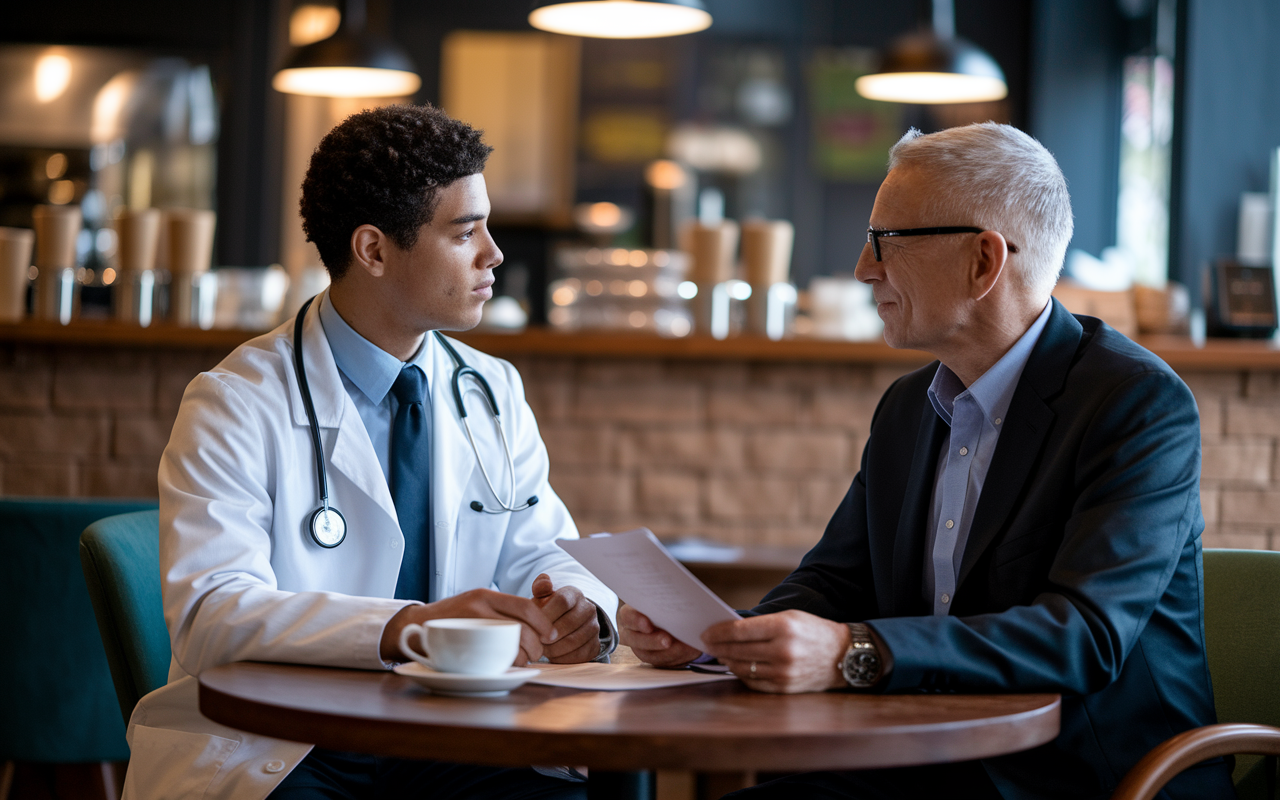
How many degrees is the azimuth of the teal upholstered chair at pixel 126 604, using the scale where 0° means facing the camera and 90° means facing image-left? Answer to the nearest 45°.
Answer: approximately 315°

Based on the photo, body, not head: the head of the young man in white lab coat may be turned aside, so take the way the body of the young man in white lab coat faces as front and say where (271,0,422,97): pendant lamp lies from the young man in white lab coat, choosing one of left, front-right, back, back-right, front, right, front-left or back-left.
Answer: back-left

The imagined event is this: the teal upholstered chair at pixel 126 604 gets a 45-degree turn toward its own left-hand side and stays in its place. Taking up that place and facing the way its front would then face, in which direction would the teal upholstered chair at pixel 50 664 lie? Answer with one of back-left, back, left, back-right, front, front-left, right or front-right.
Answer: left

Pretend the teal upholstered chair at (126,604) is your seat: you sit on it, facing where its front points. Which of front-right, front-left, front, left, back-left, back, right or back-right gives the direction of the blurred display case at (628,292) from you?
left

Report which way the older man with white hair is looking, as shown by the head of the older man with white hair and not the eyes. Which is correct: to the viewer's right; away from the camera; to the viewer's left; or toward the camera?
to the viewer's left

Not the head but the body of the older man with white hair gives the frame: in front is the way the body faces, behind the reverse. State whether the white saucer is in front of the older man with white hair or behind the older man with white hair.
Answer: in front

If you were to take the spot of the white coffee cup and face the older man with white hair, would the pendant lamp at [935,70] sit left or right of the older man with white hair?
left

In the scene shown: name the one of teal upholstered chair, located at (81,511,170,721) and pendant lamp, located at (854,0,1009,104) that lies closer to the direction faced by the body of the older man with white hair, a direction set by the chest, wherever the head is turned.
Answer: the teal upholstered chair

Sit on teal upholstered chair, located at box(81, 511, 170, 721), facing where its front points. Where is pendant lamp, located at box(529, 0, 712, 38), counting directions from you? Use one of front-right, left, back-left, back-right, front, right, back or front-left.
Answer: left

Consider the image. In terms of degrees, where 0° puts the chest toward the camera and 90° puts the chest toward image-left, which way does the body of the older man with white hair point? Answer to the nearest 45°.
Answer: approximately 45°

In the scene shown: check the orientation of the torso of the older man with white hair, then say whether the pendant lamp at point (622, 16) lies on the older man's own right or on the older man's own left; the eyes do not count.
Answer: on the older man's own right
